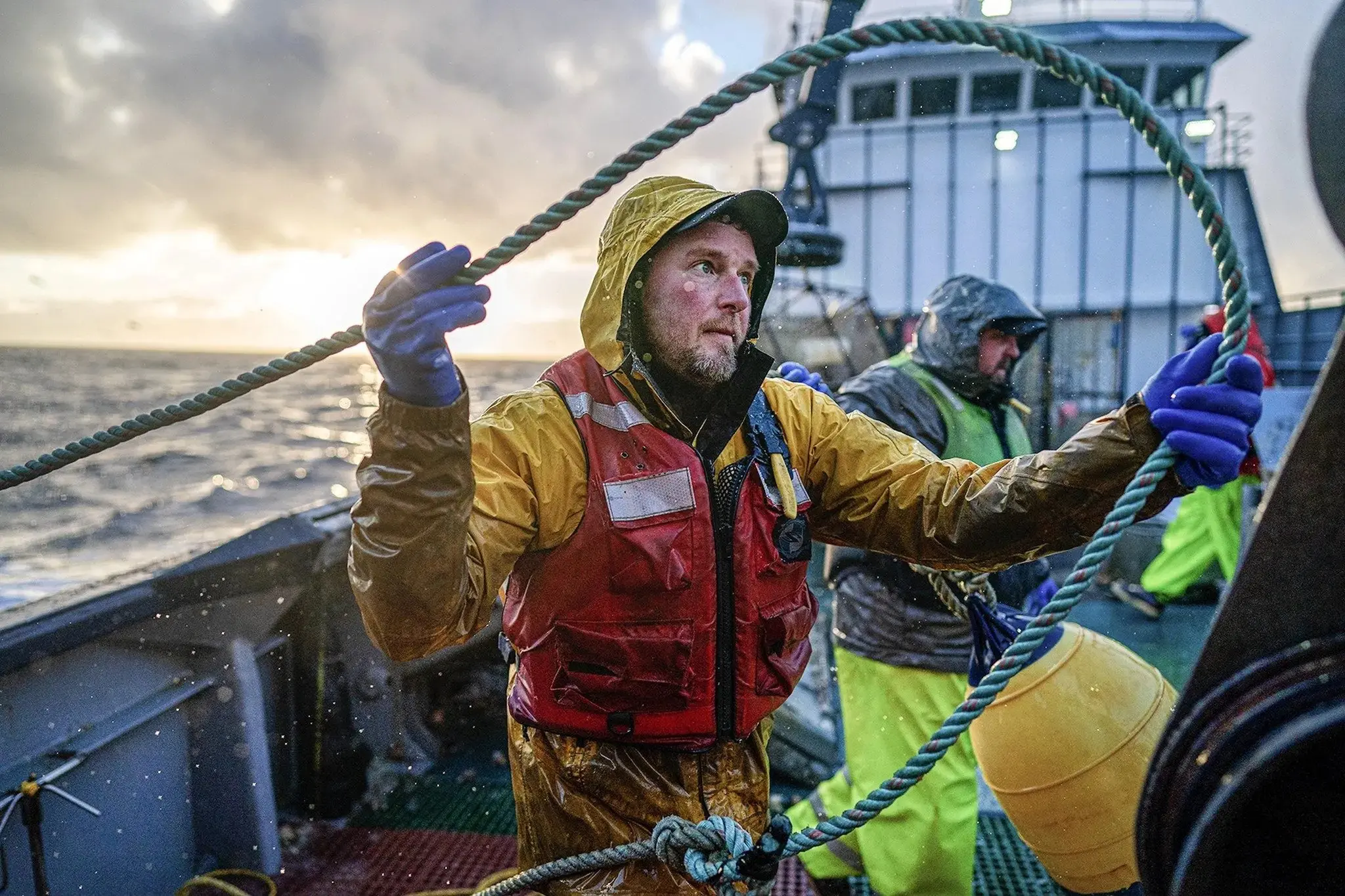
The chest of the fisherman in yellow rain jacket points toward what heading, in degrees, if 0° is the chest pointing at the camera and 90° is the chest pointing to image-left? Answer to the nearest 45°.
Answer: approximately 315°

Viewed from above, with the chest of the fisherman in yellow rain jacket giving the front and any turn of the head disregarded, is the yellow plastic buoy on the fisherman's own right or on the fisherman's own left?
on the fisherman's own left
